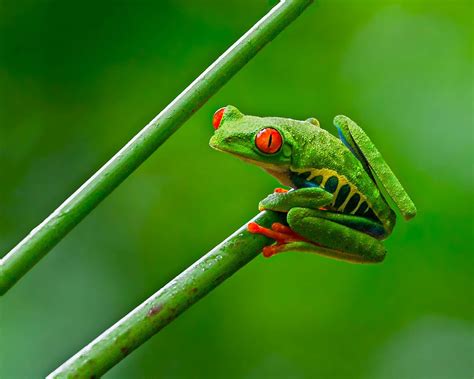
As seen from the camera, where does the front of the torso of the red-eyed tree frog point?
to the viewer's left
